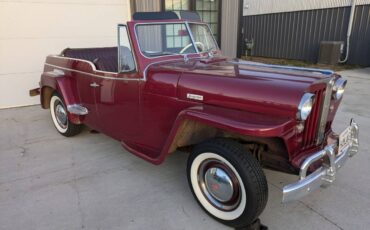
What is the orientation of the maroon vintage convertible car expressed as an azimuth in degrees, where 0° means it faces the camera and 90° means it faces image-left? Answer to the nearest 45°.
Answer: approximately 315°

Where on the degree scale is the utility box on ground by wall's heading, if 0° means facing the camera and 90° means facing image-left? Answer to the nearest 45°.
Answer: approximately 45°

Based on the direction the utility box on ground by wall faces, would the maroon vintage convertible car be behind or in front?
in front

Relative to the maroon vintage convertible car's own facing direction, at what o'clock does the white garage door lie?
The white garage door is roughly at 6 o'clock from the maroon vintage convertible car.

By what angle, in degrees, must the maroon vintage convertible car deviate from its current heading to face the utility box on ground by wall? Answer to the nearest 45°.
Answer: approximately 90° to its left

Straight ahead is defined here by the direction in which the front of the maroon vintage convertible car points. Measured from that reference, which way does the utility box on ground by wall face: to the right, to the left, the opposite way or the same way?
to the right
